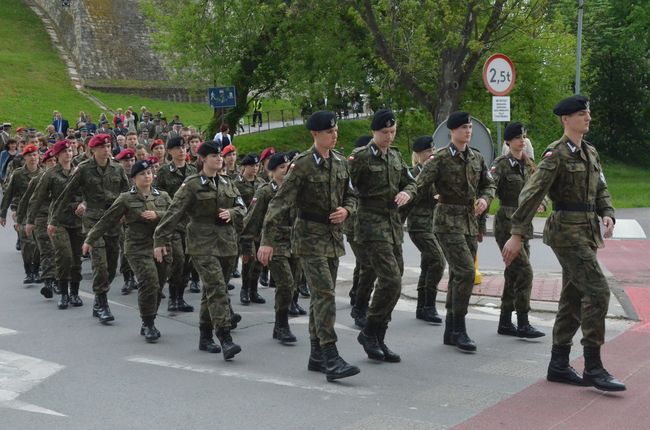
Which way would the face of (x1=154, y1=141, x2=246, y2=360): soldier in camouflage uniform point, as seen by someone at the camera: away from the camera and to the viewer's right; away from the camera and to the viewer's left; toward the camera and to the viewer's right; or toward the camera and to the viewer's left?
toward the camera and to the viewer's right

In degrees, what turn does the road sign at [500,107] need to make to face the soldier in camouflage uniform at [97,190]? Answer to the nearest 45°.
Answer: approximately 45° to its right

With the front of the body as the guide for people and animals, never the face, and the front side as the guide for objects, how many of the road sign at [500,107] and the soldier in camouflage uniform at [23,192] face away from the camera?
0

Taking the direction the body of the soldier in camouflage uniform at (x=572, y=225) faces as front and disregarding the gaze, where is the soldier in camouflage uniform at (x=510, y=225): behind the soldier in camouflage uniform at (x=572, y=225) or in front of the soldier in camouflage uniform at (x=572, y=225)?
behind
